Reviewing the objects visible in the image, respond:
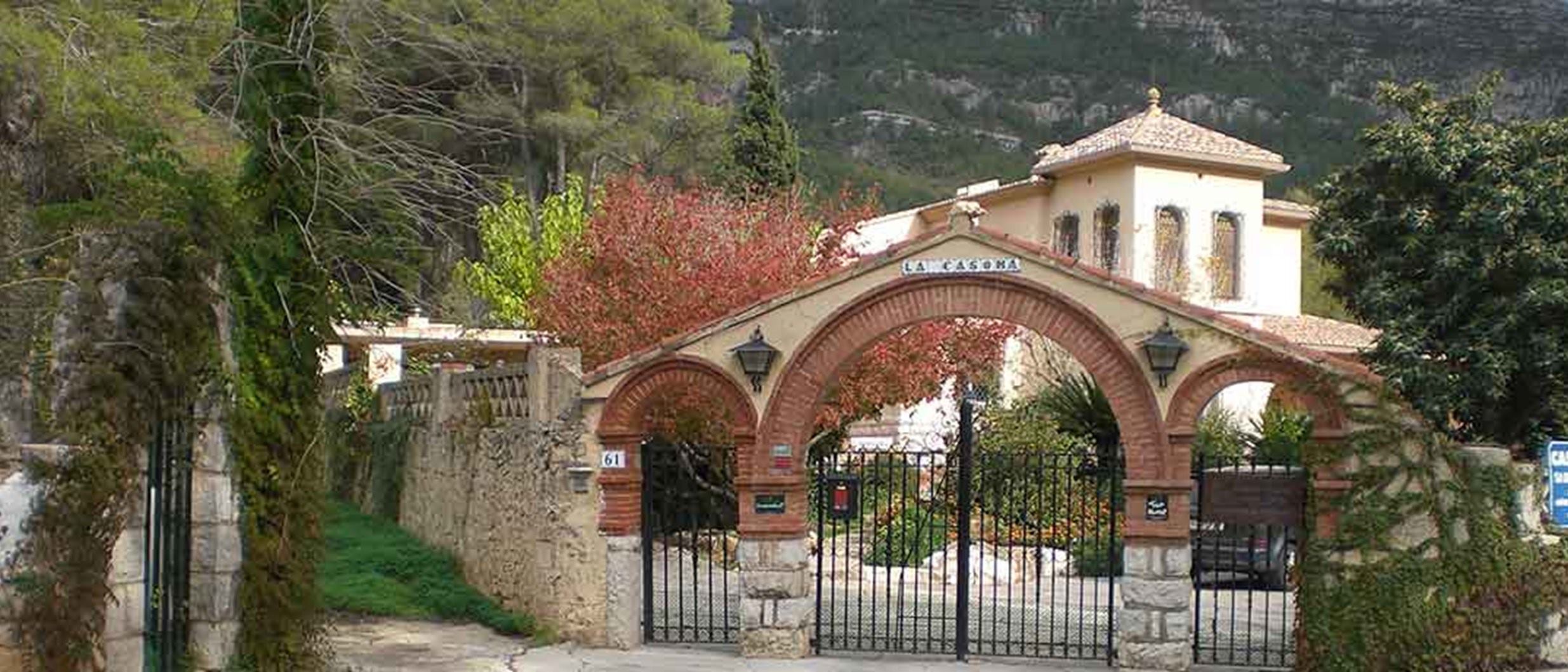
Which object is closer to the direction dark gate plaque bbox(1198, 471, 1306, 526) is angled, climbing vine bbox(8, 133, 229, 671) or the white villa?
the climbing vine

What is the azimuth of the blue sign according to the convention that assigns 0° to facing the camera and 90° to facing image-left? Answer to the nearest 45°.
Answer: approximately 0°

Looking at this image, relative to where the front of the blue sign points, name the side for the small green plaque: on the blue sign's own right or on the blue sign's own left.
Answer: on the blue sign's own right

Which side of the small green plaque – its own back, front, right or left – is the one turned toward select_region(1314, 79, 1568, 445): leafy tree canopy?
left

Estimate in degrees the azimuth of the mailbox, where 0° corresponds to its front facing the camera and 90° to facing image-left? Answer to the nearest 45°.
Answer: approximately 0°

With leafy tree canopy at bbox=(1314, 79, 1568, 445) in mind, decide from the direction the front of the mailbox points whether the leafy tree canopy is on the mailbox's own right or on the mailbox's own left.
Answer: on the mailbox's own left

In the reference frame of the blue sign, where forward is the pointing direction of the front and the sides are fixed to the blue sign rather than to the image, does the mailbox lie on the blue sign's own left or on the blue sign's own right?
on the blue sign's own right
